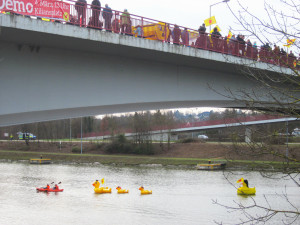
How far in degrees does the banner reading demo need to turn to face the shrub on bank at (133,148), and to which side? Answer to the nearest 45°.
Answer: approximately 180°

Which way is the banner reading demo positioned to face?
toward the camera

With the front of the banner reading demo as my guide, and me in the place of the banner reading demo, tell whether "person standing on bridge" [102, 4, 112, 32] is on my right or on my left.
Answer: on my left

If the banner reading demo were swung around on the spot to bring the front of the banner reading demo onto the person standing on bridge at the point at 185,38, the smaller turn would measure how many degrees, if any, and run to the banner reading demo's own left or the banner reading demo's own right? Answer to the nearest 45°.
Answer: approximately 135° to the banner reading demo's own left

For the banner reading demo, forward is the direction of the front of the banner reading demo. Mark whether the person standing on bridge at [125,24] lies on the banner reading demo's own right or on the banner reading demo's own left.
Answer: on the banner reading demo's own left

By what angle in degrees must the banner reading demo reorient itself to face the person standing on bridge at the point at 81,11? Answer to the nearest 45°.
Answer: approximately 135° to its left
